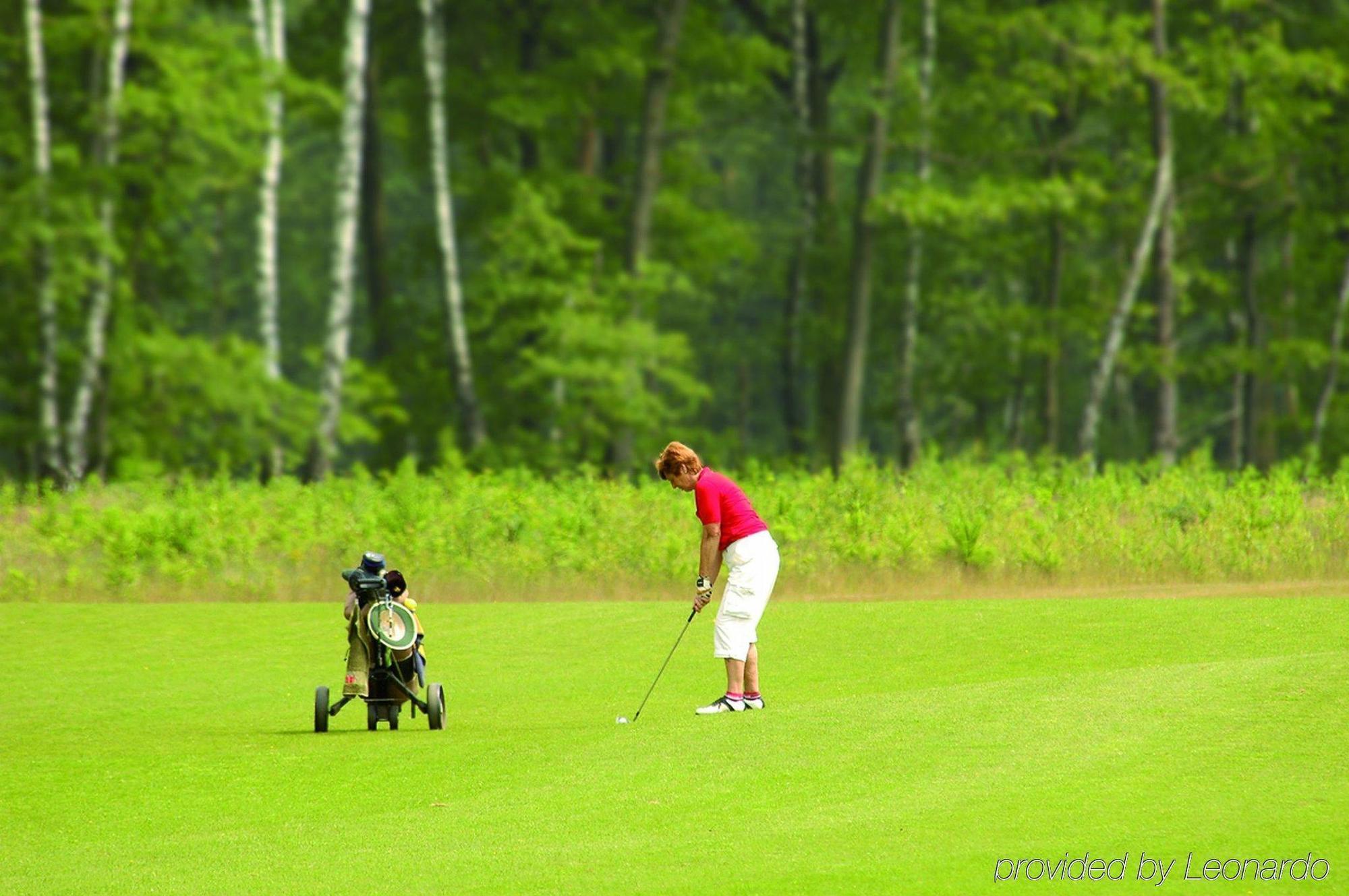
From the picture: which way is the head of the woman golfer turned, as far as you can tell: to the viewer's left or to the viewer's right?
to the viewer's left

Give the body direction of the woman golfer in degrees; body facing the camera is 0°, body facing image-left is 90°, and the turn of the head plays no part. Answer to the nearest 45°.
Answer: approximately 90°
